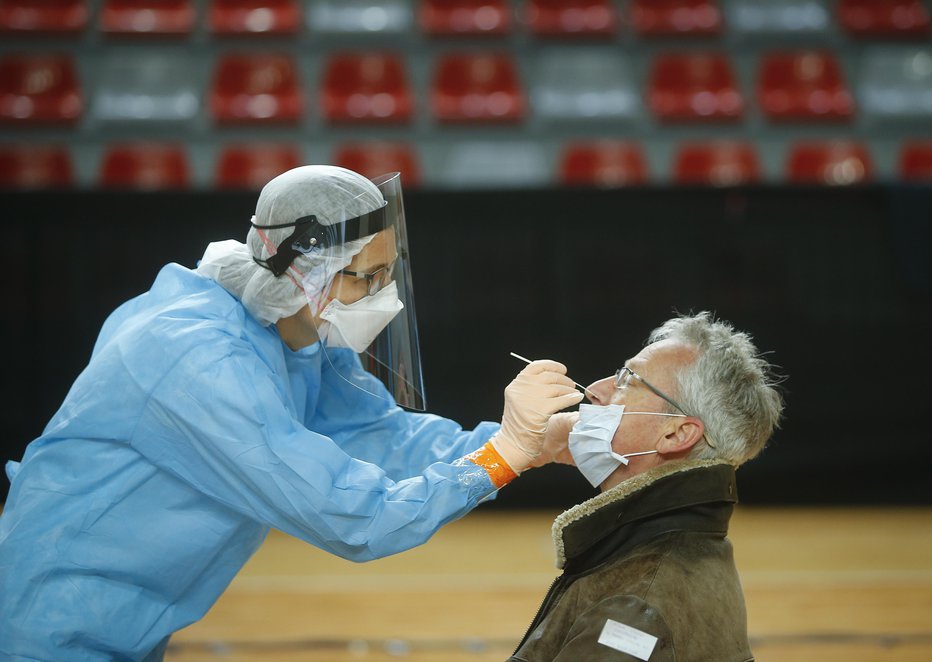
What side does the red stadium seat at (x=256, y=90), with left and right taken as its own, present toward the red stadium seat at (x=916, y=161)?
left

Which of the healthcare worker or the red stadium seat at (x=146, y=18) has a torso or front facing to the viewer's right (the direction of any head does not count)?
the healthcare worker

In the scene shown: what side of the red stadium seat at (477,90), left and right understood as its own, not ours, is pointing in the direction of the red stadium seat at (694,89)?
left

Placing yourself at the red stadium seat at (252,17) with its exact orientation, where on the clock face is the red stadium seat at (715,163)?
the red stadium seat at (715,163) is roughly at 10 o'clock from the red stadium seat at (252,17).

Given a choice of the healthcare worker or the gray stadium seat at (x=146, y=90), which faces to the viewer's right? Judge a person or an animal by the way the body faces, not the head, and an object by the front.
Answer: the healthcare worker

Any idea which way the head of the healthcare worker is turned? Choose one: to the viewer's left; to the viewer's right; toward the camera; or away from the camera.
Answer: to the viewer's right

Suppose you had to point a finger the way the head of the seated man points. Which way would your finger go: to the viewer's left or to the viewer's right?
to the viewer's left

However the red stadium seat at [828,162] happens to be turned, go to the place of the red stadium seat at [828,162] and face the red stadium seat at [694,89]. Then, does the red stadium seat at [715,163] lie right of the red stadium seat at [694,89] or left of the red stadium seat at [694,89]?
left

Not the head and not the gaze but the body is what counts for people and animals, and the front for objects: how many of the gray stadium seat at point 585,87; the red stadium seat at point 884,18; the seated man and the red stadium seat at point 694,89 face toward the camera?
3

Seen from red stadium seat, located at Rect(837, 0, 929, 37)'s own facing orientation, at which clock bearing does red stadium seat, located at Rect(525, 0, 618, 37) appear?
red stadium seat, located at Rect(525, 0, 618, 37) is roughly at 2 o'clock from red stadium seat, located at Rect(837, 0, 929, 37).

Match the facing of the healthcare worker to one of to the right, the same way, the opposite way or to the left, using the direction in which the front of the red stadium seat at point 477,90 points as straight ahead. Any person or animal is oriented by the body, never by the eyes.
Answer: to the left

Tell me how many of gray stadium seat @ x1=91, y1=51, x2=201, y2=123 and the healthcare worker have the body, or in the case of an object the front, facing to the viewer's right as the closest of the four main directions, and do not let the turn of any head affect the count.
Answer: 1

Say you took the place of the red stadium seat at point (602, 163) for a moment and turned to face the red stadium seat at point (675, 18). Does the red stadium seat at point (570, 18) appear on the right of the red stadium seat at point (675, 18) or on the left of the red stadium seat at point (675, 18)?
left

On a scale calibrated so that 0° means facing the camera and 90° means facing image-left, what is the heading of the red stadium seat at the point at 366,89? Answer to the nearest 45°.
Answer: approximately 0°

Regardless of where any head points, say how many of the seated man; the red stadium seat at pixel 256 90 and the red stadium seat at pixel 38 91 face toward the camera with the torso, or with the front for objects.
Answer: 2
